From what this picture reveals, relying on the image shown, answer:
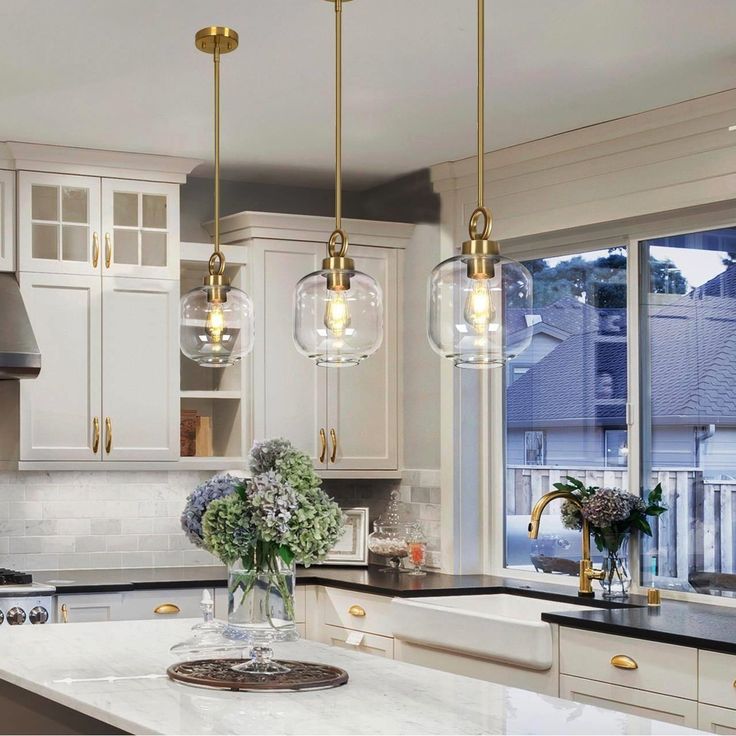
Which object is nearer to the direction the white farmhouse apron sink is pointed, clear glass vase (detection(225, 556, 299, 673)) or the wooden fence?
the clear glass vase

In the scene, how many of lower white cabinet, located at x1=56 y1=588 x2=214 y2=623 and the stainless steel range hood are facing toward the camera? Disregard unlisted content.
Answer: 2

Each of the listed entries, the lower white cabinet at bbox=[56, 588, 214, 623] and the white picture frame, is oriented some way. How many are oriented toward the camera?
2

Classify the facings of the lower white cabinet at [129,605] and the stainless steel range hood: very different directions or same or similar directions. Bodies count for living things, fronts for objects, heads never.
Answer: same or similar directions

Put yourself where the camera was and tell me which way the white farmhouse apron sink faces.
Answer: facing the viewer and to the left of the viewer

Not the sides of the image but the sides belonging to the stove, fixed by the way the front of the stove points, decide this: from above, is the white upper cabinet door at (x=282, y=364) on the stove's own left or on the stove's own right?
on the stove's own left

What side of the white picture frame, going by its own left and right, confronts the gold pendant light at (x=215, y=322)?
front

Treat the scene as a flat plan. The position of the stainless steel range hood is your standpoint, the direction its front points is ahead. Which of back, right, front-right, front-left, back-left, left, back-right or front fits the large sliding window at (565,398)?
left

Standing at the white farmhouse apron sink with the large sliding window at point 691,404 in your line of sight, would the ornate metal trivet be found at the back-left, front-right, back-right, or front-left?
back-right

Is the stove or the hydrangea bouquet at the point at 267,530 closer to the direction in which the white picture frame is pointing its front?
the hydrangea bouquet

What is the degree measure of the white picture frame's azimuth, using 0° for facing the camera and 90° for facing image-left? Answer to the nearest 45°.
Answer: approximately 0°

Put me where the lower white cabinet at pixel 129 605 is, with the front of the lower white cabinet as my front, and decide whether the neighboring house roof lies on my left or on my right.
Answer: on my left

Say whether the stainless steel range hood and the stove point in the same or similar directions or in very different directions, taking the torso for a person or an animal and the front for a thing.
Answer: same or similar directions

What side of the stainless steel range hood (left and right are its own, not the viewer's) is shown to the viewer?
front

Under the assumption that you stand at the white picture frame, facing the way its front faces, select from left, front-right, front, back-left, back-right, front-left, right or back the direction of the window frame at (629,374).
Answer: front-left

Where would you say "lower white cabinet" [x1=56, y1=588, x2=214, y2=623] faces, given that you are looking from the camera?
facing the viewer

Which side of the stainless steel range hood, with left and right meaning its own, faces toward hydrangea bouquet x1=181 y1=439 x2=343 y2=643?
front
